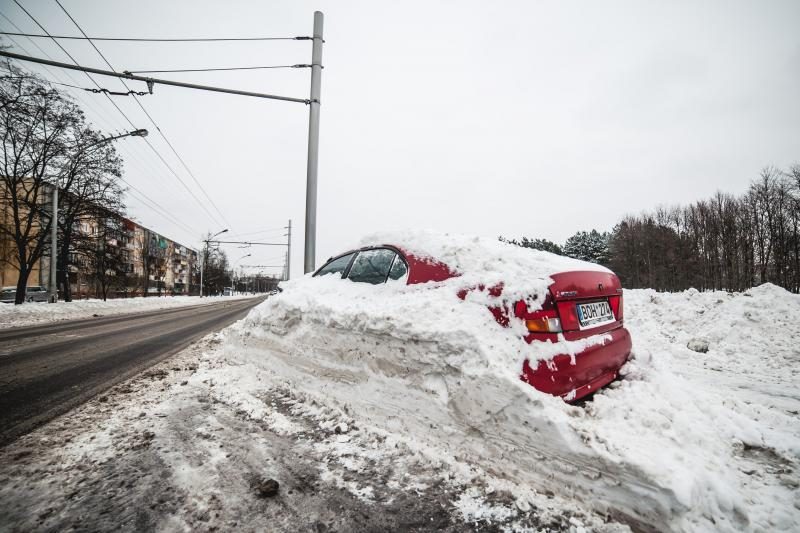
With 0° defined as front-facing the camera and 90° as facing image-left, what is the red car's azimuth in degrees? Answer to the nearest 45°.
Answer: approximately 135°

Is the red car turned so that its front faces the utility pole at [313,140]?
yes

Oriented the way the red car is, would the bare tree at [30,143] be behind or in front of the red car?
in front

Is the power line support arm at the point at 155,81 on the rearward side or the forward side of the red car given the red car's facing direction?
on the forward side
